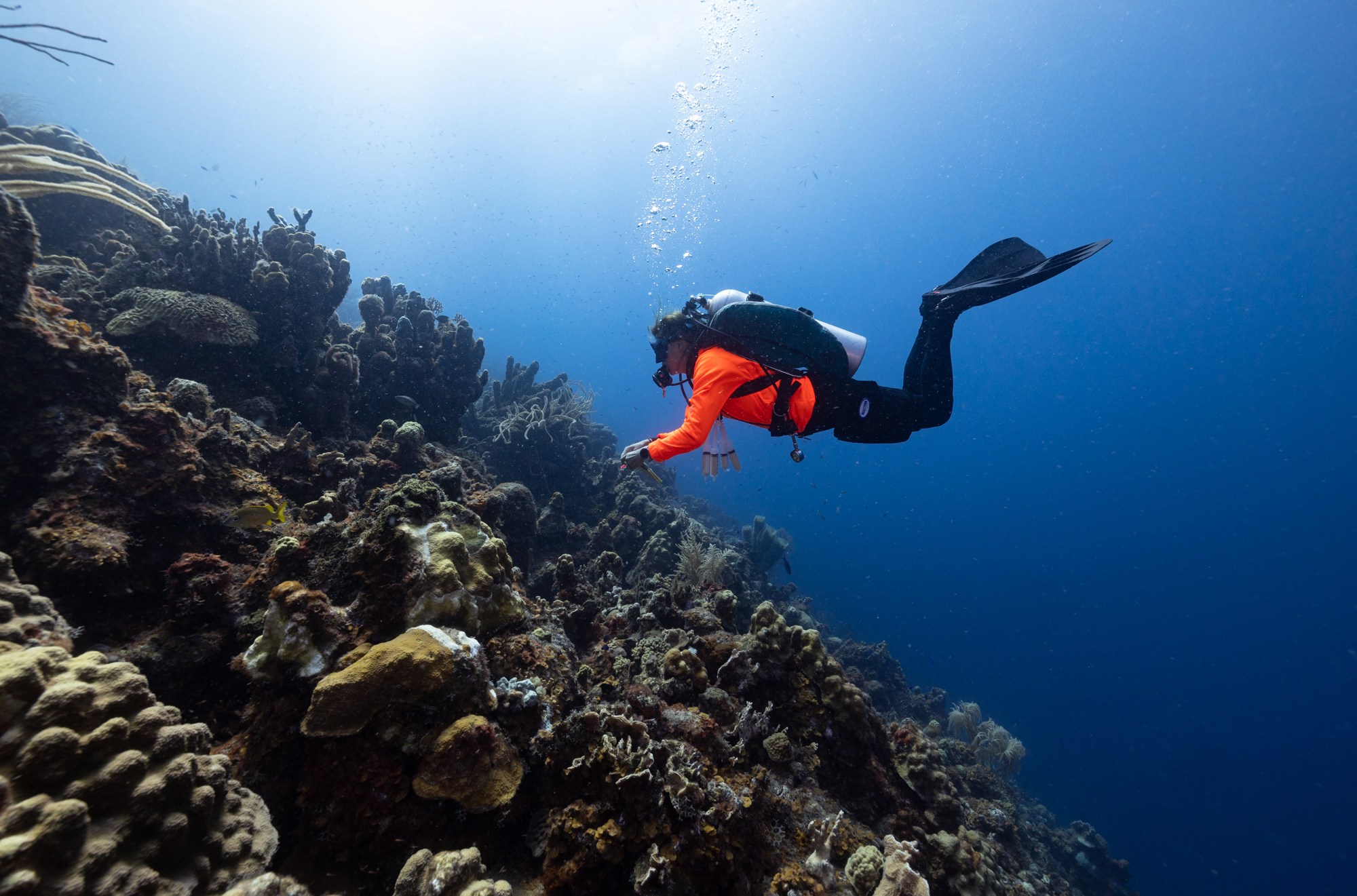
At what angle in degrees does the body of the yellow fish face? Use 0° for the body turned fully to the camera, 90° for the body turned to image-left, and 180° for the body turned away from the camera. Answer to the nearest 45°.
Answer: approximately 90°

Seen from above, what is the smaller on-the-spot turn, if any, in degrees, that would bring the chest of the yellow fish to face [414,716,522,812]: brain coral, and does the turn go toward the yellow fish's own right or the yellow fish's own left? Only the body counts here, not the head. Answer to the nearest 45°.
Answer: approximately 135° to the yellow fish's own left

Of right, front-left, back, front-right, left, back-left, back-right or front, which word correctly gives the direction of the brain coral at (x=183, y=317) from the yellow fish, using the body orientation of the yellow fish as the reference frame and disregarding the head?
front-right

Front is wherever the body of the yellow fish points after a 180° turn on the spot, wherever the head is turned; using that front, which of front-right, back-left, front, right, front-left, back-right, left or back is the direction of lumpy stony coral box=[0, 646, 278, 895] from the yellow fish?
right

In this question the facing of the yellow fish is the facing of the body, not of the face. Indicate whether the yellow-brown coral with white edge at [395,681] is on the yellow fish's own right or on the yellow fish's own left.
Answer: on the yellow fish's own left
